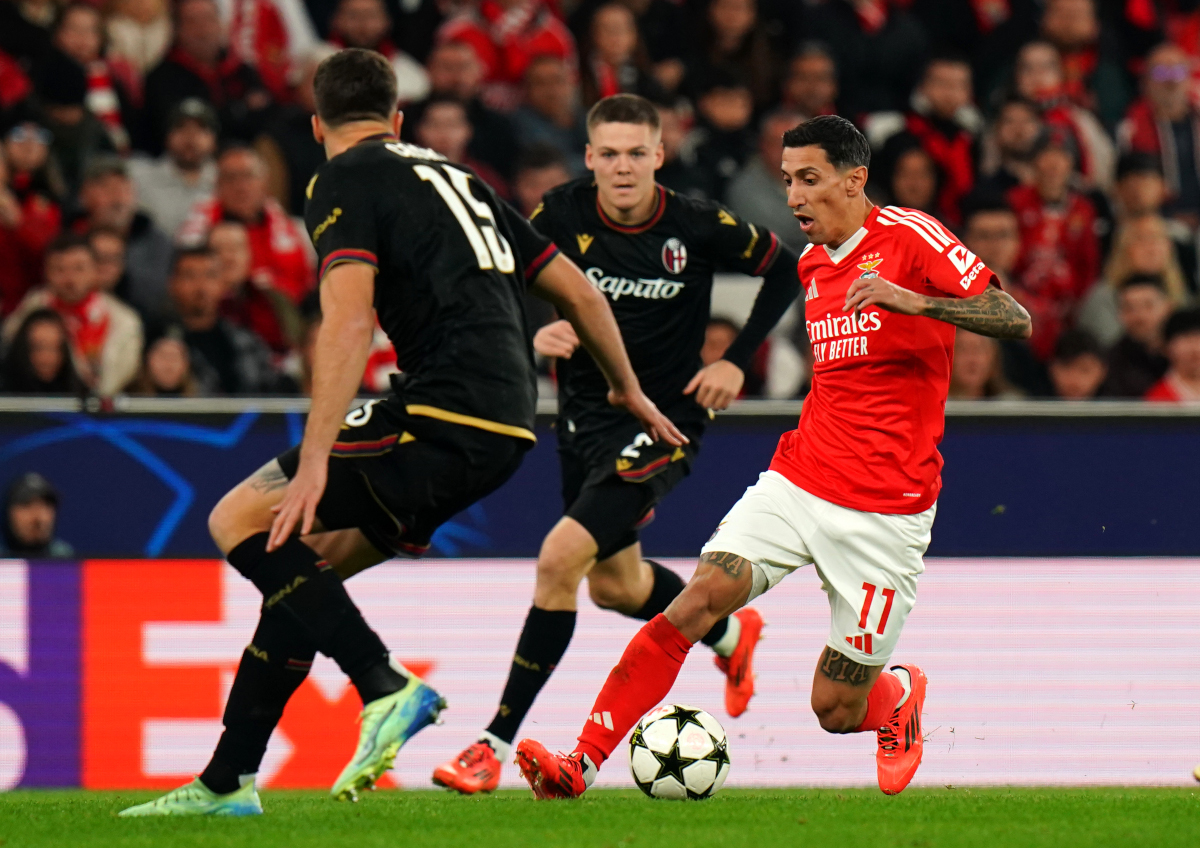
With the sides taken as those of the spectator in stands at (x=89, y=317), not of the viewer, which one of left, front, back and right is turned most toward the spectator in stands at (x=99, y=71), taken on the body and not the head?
back

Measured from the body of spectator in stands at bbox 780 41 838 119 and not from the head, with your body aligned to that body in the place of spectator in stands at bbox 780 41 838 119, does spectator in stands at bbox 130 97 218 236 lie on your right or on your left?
on your right

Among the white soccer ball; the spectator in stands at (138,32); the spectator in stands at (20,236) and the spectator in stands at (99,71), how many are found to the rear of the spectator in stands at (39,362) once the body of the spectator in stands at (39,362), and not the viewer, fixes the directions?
3

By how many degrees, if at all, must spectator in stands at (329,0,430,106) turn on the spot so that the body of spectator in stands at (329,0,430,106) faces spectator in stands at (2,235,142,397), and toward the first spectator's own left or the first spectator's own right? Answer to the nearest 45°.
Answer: approximately 45° to the first spectator's own right

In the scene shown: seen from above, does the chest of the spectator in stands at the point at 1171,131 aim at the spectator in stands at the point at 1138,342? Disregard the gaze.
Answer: yes

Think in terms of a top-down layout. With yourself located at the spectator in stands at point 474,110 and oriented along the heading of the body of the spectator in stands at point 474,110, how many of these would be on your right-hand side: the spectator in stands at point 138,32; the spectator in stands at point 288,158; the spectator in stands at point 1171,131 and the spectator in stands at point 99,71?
3

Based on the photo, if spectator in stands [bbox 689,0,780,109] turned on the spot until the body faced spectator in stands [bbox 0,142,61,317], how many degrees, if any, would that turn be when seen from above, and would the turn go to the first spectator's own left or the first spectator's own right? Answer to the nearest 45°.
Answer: approximately 45° to the first spectator's own right

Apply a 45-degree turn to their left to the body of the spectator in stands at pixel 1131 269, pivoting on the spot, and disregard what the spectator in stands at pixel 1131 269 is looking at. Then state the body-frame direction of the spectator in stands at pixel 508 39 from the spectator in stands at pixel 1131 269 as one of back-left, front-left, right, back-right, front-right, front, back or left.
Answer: back-right
